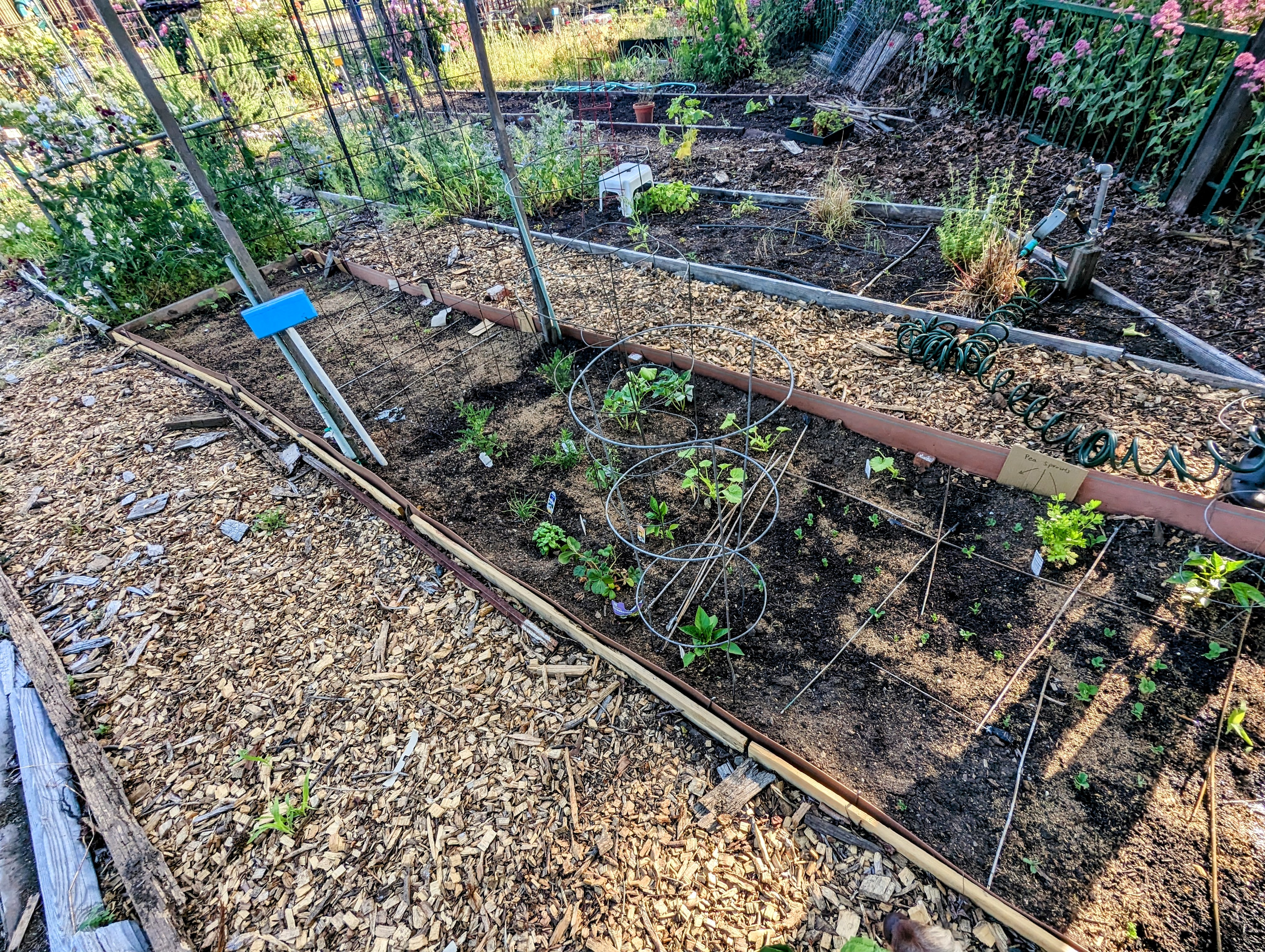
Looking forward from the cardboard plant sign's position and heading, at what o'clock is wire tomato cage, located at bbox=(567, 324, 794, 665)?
The wire tomato cage is roughly at 2 o'clock from the cardboard plant sign.

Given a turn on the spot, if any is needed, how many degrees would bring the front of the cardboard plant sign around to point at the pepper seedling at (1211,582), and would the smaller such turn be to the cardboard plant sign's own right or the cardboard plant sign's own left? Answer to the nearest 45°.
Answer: approximately 90° to the cardboard plant sign's own left

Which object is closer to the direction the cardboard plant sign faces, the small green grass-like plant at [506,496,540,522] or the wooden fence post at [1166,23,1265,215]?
the small green grass-like plant

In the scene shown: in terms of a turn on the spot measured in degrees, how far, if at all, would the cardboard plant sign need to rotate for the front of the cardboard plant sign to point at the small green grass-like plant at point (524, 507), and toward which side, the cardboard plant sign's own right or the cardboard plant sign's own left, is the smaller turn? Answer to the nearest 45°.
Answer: approximately 45° to the cardboard plant sign's own right

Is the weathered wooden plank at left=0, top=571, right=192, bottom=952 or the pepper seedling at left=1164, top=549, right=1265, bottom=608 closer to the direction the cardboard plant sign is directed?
the weathered wooden plank

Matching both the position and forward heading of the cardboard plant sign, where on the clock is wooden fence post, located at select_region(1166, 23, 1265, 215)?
The wooden fence post is roughly at 6 o'clock from the cardboard plant sign.

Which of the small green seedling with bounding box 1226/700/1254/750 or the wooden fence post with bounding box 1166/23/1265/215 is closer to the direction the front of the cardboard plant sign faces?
the small green seedling

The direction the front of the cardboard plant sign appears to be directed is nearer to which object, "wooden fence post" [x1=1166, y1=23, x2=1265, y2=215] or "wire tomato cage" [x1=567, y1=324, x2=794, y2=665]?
the wire tomato cage

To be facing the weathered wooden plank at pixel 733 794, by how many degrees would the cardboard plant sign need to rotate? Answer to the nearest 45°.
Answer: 0° — it already faces it

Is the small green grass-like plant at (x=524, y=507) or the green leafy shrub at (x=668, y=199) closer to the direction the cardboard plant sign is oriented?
the small green grass-like plant

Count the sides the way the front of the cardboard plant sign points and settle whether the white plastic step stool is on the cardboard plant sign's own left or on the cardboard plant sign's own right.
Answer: on the cardboard plant sign's own right

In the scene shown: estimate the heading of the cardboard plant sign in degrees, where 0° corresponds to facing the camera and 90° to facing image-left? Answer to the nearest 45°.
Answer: approximately 0°

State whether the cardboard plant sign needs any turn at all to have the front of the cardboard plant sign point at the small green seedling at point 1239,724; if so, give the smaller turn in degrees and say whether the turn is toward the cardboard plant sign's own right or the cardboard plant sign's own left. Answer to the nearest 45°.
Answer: approximately 45° to the cardboard plant sign's own left
